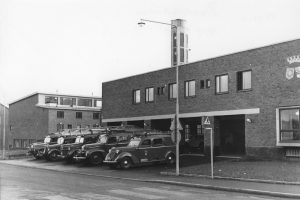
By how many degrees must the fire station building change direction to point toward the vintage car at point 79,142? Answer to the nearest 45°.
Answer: approximately 45° to its right

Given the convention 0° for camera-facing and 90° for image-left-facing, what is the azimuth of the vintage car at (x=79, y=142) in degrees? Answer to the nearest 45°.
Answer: approximately 45°

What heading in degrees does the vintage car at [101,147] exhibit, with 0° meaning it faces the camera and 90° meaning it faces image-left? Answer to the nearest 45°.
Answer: approximately 45°

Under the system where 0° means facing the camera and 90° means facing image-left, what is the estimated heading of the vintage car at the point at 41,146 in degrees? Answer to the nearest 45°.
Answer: approximately 45°

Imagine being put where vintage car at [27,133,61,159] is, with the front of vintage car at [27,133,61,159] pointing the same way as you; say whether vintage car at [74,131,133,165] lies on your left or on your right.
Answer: on your left

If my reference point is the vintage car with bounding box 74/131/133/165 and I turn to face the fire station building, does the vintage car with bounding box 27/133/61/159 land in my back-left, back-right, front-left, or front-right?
back-left
